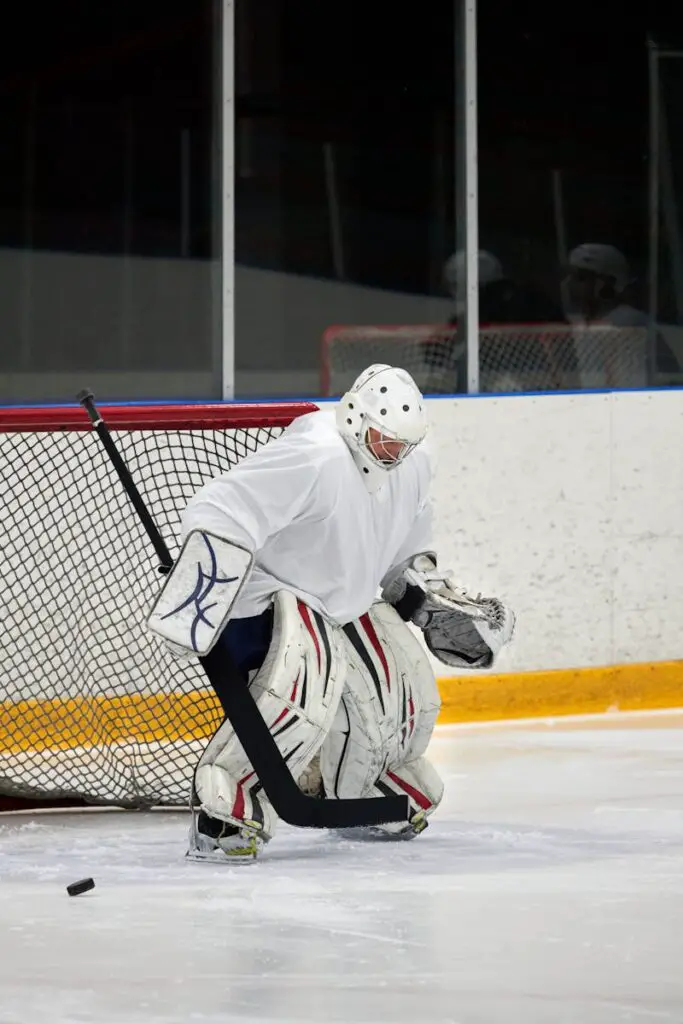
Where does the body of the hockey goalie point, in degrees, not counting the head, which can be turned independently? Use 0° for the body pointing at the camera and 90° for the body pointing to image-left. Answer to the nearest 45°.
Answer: approximately 315°

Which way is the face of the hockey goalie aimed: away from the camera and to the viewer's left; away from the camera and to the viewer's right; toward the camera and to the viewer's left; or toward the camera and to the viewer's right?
toward the camera and to the viewer's right

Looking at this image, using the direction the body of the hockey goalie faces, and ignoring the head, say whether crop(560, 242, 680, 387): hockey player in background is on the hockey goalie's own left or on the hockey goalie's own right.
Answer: on the hockey goalie's own left

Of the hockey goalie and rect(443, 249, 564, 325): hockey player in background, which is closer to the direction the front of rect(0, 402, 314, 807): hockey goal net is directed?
the hockey goalie

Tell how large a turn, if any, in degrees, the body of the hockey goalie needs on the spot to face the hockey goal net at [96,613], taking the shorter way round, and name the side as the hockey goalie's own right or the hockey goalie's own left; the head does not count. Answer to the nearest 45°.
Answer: approximately 180°

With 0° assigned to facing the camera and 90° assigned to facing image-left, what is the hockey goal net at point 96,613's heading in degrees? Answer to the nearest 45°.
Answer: approximately 0°

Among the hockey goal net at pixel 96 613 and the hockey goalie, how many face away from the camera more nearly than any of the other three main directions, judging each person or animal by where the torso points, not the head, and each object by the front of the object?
0
